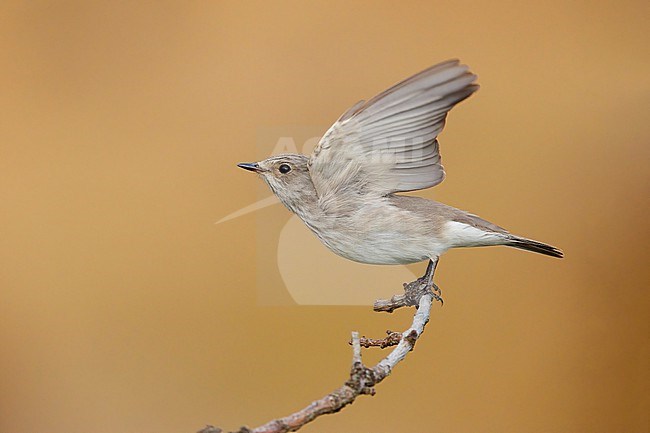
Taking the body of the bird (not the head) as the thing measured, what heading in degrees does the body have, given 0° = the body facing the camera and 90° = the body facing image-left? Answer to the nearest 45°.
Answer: approximately 90°
